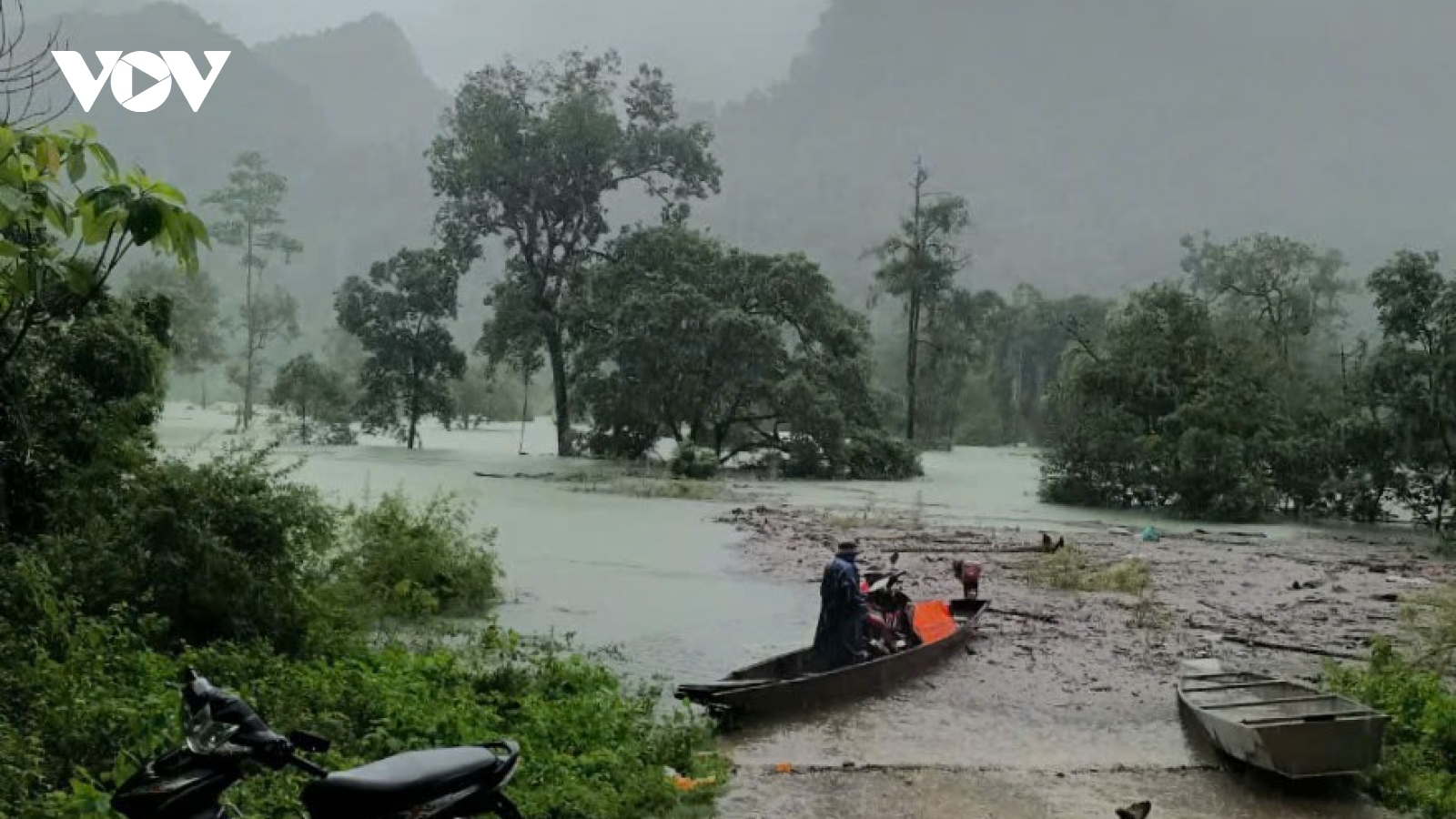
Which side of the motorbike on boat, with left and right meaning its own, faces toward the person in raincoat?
front

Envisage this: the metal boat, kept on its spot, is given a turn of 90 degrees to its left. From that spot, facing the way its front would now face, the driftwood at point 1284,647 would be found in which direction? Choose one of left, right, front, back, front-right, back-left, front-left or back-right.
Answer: back-right

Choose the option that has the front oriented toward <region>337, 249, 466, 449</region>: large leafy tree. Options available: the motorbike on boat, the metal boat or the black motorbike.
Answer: the metal boat

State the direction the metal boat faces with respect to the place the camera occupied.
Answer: facing away from the viewer and to the left of the viewer

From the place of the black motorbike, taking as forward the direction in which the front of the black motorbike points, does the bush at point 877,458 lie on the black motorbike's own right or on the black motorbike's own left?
on the black motorbike's own right

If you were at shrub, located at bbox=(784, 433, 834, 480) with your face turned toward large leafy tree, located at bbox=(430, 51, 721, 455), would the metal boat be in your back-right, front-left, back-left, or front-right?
back-left

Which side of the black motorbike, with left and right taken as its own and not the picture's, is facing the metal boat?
back

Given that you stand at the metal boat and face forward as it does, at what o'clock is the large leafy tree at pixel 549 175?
The large leafy tree is roughly at 12 o'clock from the metal boat.

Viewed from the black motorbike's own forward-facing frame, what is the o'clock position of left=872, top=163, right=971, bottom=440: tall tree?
The tall tree is roughly at 4 o'clock from the black motorbike.

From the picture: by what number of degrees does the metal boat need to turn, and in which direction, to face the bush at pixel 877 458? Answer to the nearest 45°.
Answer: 0° — it already faces it

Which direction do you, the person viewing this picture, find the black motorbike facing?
facing to the left of the viewer

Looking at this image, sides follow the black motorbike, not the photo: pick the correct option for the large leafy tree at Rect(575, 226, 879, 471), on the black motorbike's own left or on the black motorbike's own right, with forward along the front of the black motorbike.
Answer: on the black motorbike's own right

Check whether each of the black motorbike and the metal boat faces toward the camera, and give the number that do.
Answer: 0
